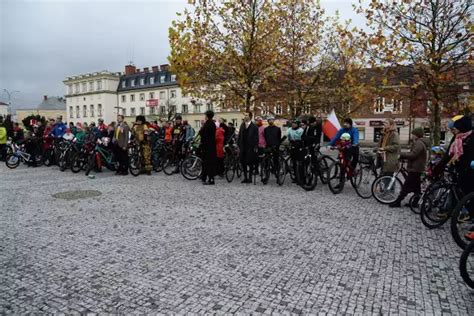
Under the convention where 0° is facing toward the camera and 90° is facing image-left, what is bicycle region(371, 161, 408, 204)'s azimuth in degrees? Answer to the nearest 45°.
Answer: approximately 90°

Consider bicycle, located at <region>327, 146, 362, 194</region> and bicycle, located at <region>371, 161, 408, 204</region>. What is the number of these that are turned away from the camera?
0

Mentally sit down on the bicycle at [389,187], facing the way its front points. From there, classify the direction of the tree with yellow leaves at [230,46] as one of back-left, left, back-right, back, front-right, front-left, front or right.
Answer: front-right

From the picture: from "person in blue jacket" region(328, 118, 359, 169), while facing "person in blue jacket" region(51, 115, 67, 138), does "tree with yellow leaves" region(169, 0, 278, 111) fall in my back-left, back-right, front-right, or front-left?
front-right

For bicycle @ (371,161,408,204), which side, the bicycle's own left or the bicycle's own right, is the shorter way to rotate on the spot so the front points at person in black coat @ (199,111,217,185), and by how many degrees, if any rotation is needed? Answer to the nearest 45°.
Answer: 0° — it already faces them

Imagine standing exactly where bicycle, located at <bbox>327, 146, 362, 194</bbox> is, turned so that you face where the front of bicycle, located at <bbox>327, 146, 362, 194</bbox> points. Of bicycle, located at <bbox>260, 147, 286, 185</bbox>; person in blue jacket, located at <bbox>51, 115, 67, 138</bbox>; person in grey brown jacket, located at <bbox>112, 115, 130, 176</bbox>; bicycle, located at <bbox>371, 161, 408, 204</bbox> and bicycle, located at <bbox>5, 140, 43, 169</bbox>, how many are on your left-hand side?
1

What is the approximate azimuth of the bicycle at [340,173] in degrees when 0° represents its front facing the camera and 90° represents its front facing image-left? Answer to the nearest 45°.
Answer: approximately 45°

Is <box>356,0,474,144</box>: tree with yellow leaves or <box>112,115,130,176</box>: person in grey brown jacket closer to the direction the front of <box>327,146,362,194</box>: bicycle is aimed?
the person in grey brown jacket

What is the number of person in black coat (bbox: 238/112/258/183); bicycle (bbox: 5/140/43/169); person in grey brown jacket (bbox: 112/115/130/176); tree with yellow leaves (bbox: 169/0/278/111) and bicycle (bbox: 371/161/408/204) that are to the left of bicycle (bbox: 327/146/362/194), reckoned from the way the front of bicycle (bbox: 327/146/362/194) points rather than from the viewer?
1

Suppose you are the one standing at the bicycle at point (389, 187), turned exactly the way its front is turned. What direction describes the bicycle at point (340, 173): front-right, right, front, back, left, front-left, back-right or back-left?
front-right

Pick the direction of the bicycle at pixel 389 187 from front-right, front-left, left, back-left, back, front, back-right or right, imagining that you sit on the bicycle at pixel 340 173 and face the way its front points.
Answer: left

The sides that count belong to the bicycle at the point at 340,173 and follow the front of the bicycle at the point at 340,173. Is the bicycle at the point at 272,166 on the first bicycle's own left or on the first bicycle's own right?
on the first bicycle's own right

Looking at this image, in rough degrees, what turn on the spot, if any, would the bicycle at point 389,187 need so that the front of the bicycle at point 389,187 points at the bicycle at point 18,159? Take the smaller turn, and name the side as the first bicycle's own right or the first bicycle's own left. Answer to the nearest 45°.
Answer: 0° — it already faces it
